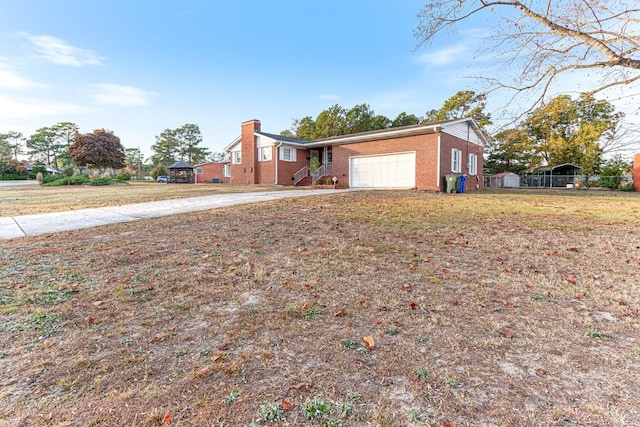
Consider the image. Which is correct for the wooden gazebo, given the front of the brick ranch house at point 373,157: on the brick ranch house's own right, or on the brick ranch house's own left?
on the brick ranch house's own right

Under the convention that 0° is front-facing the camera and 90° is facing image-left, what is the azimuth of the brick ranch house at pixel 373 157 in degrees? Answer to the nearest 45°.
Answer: approximately 45°

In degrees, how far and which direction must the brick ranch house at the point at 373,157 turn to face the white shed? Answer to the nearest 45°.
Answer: approximately 180°

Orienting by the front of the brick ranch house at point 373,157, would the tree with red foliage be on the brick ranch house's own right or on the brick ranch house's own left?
on the brick ranch house's own right
